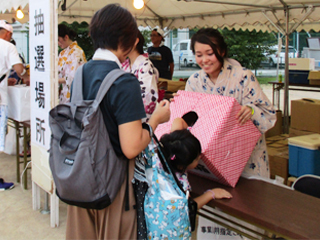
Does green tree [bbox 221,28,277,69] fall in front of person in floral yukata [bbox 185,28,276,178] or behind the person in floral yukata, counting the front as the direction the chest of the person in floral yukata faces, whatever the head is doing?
behind

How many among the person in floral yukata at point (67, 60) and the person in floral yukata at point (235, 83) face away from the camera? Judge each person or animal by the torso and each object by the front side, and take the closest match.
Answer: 0

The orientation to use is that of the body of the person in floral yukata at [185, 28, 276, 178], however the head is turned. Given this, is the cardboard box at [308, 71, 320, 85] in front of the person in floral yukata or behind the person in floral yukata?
behind

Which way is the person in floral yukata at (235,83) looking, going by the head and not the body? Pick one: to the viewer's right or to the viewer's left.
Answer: to the viewer's left

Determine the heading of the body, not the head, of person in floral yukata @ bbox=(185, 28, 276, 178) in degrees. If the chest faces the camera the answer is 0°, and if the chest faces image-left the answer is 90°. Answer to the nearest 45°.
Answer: approximately 45°
